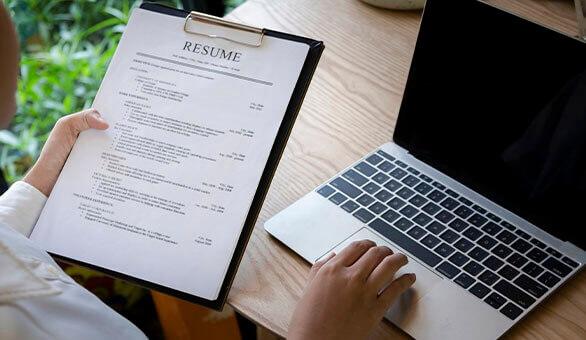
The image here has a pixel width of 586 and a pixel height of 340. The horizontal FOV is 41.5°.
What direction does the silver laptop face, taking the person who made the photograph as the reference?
facing the viewer and to the left of the viewer
